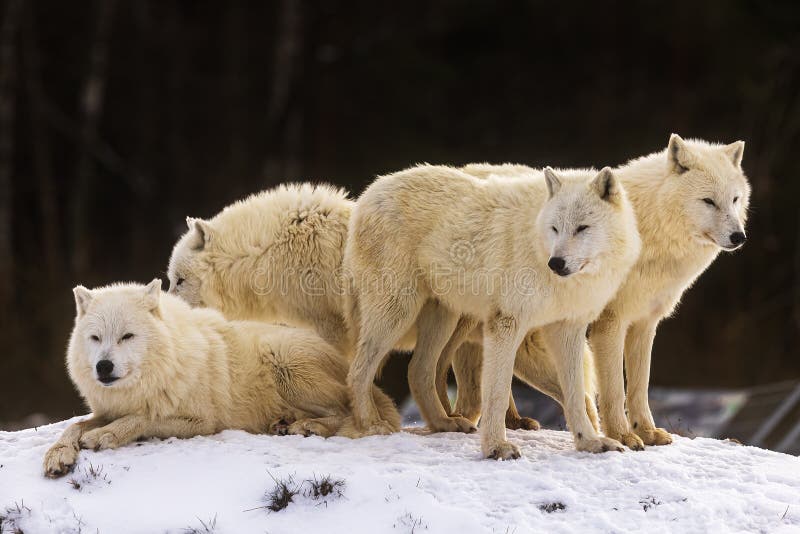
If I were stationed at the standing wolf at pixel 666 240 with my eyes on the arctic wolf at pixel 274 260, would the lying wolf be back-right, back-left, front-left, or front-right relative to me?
front-left

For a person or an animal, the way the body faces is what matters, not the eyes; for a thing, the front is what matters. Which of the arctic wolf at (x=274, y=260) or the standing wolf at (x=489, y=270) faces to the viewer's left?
the arctic wolf

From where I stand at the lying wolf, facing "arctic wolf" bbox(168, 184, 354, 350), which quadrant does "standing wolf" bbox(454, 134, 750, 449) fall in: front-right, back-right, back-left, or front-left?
front-right

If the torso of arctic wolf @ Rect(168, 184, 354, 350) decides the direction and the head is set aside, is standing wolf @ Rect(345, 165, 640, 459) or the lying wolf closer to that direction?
the lying wolf

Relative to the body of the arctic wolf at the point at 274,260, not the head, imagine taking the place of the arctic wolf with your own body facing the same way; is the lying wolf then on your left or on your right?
on your left

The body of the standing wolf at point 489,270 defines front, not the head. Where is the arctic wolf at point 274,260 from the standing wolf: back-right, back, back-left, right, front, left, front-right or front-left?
back

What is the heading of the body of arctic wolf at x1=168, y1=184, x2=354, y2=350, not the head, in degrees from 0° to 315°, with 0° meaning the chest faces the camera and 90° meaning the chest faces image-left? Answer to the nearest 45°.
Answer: approximately 90°

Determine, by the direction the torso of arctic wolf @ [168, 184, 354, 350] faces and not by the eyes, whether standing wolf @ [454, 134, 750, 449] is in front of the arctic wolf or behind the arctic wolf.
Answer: behind

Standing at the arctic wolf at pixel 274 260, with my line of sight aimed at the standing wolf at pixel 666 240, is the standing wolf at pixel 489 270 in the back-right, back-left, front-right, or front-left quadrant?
front-right

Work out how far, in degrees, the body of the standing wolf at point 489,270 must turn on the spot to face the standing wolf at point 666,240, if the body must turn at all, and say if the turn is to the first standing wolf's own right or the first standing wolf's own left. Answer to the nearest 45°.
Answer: approximately 45° to the first standing wolf's own left

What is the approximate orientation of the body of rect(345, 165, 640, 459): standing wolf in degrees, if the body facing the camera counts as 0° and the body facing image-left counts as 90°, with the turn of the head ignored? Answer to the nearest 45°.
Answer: approximately 315°

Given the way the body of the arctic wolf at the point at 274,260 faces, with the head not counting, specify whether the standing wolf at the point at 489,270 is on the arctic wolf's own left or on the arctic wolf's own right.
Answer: on the arctic wolf's own left
